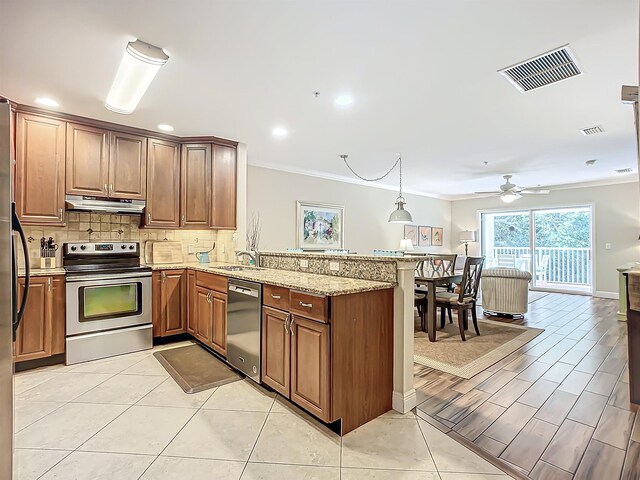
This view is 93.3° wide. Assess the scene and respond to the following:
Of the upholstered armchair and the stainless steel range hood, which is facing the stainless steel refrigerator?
the stainless steel range hood

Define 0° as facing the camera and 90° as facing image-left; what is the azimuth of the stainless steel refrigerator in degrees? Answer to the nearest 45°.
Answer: approximately 270°

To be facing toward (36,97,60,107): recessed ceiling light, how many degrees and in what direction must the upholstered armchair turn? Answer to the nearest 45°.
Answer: approximately 135° to its left

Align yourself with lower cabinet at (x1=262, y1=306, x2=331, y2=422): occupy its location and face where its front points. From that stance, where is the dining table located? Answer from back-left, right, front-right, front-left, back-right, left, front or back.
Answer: back

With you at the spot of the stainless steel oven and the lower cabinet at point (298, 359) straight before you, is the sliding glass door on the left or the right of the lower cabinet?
left

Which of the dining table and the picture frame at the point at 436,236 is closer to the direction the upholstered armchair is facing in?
the picture frame

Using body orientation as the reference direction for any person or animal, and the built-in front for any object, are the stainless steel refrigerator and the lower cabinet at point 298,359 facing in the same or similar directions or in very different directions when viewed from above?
very different directions

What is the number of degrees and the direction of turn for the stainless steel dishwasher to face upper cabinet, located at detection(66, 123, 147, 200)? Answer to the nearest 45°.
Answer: approximately 90° to its right

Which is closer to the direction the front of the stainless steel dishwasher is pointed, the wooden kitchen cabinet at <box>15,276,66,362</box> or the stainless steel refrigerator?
the stainless steel refrigerator

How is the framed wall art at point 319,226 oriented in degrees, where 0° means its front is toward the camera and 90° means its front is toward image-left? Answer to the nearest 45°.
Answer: approximately 315°

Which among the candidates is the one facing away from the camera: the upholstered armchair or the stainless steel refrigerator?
the upholstered armchair

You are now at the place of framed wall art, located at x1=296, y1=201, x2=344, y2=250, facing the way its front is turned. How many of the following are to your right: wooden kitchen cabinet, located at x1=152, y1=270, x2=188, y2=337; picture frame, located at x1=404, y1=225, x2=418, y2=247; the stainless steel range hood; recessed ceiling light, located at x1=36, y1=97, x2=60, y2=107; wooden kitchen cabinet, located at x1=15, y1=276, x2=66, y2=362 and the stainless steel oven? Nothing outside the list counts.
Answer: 5

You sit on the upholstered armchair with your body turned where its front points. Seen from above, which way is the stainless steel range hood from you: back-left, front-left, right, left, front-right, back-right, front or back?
back-left

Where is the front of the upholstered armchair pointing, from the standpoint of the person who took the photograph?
facing away from the viewer

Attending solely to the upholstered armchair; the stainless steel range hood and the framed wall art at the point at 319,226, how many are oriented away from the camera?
1

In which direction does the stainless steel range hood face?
toward the camera
